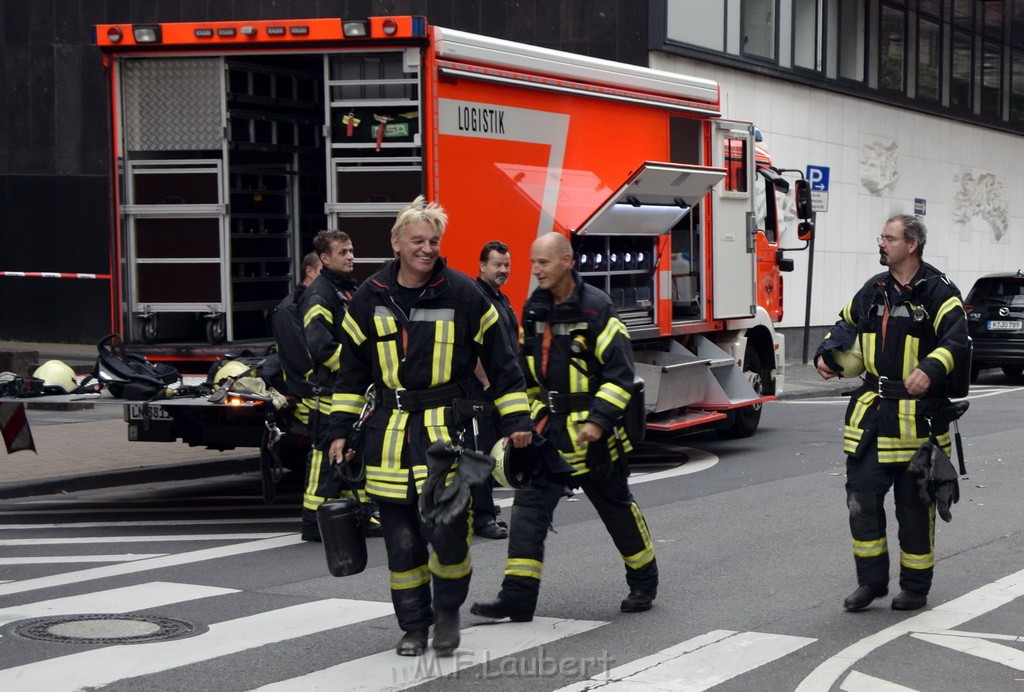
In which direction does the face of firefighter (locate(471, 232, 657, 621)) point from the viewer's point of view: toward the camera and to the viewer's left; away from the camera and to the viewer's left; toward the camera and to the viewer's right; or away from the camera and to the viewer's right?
toward the camera and to the viewer's left

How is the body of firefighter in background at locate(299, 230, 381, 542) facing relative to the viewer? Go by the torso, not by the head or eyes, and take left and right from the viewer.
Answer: facing to the right of the viewer

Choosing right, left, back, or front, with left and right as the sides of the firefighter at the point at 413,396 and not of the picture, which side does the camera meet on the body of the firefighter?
front

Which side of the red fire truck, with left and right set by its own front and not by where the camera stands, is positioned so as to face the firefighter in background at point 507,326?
right

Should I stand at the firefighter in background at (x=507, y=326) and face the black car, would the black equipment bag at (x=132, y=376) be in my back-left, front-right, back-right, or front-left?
back-left

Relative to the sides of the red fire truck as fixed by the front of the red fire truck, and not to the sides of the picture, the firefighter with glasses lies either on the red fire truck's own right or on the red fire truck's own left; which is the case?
on the red fire truck's own right

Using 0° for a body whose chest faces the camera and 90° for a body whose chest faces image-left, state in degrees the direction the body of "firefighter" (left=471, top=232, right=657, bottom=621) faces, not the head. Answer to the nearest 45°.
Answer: approximately 45°

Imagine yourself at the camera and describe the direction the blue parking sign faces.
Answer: facing the viewer

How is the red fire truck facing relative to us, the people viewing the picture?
facing away from the viewer and to the right of the viewer
